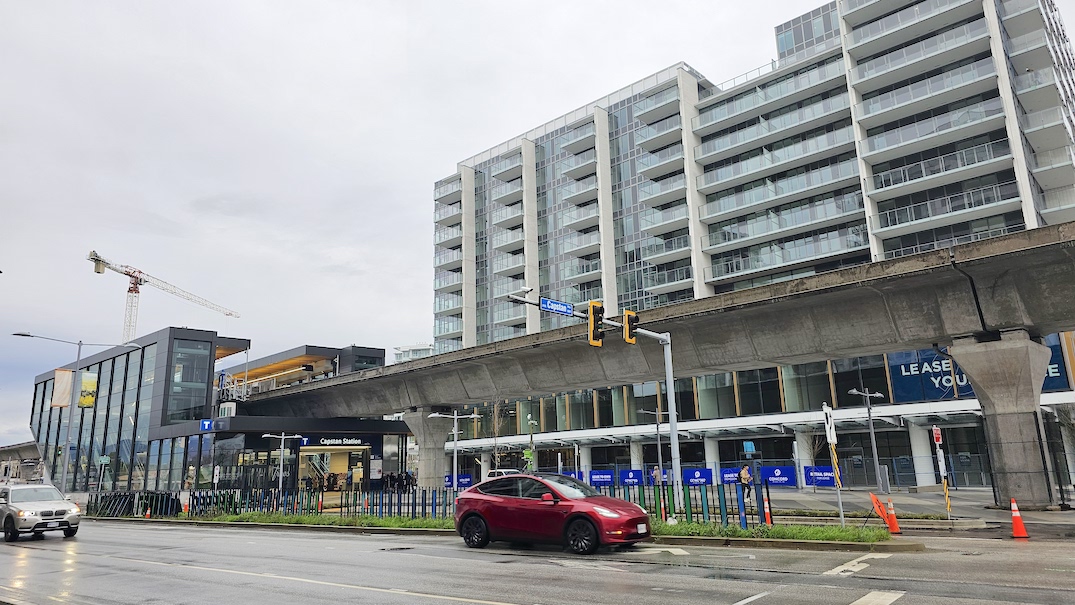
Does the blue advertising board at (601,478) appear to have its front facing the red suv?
yes

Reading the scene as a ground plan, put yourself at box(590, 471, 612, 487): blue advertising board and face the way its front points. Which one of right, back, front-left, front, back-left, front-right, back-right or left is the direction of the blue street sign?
front

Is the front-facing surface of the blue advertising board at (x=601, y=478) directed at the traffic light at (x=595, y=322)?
yes

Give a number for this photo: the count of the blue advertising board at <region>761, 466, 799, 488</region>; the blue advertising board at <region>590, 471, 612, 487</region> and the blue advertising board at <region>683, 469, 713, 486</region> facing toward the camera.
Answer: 3

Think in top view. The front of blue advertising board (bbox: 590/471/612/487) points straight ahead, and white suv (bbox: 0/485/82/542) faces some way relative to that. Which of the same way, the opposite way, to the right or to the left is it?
to the left

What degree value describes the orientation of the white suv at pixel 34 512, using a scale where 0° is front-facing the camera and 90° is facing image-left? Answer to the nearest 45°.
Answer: approximately 315°

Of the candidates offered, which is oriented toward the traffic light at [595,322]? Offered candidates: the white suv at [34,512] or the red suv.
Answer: the white suv

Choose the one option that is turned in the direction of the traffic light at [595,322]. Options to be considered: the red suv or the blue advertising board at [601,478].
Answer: the blue advertising board

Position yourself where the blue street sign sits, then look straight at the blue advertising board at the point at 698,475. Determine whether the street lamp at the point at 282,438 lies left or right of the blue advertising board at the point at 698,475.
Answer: left

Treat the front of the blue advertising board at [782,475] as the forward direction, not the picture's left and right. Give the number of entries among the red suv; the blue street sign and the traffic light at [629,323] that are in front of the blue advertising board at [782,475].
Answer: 3

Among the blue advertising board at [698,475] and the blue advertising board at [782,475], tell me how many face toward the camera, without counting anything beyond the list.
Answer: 2

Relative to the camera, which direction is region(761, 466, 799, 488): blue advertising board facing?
toward the camera

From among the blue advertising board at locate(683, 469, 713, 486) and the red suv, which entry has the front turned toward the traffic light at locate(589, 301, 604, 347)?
the blue advertising board

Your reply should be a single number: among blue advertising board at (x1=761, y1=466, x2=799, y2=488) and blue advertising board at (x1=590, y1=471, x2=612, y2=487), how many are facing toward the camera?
2

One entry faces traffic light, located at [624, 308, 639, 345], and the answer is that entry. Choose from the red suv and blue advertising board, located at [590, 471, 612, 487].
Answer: the blue advertising board

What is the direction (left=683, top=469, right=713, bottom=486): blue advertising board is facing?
toward the camera

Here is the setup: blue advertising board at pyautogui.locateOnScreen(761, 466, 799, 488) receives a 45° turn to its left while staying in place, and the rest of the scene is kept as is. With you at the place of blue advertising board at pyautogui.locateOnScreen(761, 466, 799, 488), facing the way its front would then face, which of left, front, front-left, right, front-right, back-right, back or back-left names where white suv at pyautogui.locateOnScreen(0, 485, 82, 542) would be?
right

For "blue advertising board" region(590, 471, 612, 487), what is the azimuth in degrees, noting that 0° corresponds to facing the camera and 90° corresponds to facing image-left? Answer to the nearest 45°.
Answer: approximately 0°

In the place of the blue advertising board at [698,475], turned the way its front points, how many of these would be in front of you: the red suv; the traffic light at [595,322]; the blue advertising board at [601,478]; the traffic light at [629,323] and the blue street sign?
4
